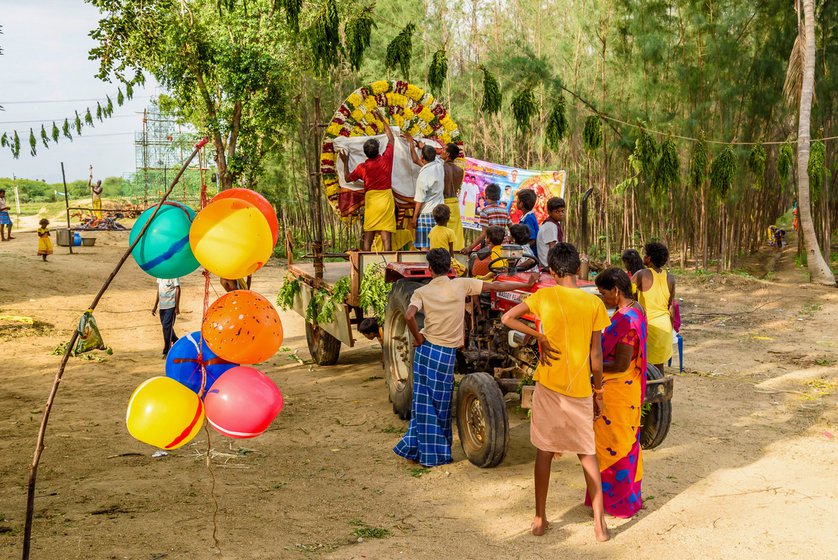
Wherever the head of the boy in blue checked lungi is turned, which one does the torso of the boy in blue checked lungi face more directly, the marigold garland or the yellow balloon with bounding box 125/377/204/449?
the marigold garland

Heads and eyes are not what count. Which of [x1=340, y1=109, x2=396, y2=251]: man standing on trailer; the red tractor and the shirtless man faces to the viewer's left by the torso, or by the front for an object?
the shirtless man

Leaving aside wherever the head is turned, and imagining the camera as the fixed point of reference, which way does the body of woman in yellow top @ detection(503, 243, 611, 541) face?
away from the camera

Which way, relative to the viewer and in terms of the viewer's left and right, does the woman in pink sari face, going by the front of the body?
facing to the left of the viewer

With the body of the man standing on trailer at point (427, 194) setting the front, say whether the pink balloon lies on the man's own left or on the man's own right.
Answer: on the man's own left

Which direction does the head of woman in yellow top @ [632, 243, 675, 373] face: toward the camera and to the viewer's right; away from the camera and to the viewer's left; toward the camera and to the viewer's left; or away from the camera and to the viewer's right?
away from the camera and to the viewer's left

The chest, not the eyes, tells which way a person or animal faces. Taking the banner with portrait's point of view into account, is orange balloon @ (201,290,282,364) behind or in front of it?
in front

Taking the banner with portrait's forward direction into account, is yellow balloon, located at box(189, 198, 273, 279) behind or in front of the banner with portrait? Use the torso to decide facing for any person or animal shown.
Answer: in front

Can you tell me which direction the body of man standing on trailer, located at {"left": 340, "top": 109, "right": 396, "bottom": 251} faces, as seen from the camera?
away from the camera

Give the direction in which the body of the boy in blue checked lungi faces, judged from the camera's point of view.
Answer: away from the camera

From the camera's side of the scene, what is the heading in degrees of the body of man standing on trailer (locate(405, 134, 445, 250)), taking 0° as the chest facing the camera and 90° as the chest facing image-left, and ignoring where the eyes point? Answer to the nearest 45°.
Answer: approximately 135°

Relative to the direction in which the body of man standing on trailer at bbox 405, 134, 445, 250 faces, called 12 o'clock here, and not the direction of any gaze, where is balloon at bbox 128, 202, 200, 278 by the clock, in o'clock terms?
The balloon is roughly at 8 o'clock from the man standing on trailer.

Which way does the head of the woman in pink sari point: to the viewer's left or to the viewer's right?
to the viewer's left

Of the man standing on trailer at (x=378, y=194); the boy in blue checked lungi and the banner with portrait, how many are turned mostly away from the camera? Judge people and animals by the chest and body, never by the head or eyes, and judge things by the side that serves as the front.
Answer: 2

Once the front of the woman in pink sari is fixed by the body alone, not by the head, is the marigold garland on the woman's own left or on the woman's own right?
on the woman's own right

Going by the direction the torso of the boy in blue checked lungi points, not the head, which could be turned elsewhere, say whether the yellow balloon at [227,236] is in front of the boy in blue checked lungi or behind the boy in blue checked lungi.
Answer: behind
